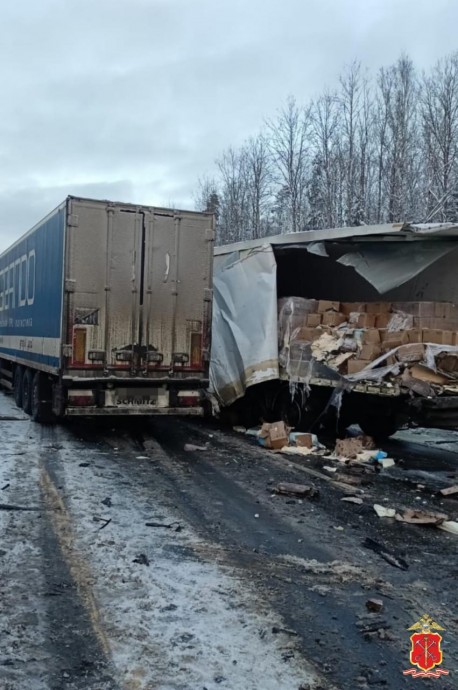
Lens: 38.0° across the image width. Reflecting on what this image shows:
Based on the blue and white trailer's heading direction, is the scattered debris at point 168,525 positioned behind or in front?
behind

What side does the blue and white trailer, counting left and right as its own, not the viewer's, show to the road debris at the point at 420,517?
back

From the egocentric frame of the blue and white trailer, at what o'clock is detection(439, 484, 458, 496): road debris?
The road debris is roughly at 6 o'clock from the blue and white trailer.

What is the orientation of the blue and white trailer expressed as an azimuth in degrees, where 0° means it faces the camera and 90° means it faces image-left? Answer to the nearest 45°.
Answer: approximately 135°

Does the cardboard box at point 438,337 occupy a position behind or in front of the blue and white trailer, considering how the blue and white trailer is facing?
behind

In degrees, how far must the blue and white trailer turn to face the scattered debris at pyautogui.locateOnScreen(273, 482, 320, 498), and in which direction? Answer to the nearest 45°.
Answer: approximately 180°

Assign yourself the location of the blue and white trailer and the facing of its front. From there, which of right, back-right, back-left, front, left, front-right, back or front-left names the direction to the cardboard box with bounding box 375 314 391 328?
back-right

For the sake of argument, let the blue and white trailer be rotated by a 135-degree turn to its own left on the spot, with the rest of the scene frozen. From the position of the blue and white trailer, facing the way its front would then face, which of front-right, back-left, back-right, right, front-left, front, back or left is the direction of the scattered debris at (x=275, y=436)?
left

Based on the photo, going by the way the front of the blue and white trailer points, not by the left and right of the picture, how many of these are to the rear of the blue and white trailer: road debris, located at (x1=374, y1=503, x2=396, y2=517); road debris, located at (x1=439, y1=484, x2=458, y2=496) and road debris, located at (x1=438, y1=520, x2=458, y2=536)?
3

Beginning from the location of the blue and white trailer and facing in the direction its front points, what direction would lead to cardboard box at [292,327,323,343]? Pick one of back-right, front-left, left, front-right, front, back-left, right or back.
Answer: back-right
